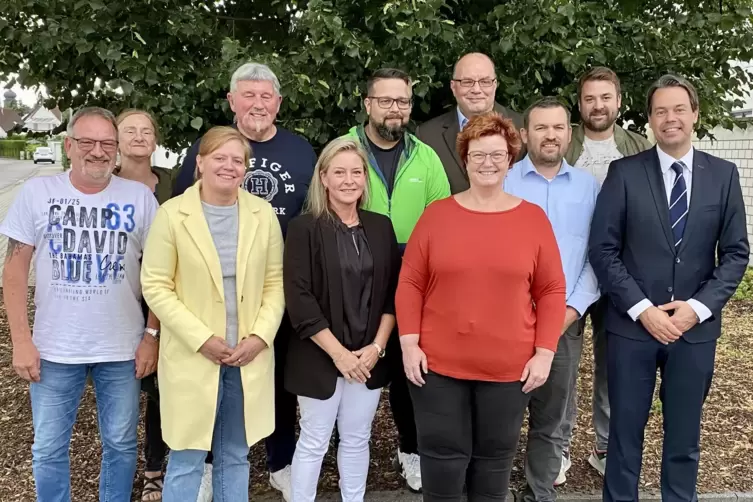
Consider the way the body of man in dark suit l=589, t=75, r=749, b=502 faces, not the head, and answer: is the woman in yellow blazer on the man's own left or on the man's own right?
on the man's own right

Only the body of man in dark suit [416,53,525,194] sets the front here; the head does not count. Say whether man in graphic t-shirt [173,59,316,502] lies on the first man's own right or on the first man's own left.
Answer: on the first man's own right

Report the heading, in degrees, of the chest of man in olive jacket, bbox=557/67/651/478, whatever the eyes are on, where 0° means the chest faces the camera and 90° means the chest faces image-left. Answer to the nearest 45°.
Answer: approximately 0°

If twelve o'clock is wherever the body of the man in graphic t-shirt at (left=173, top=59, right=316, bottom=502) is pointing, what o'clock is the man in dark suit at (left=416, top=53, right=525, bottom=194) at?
The man in dark suit is roughly at 9 o'clock from the man in graphic t-shirt.

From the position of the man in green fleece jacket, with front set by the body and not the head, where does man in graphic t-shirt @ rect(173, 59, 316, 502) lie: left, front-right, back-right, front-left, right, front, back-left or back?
right

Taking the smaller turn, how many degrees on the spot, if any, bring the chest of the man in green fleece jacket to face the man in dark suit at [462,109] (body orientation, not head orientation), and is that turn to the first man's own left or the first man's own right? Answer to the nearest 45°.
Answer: approximately 135° to the first man's own left

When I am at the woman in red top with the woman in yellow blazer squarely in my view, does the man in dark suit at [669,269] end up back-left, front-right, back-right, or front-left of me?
back-right

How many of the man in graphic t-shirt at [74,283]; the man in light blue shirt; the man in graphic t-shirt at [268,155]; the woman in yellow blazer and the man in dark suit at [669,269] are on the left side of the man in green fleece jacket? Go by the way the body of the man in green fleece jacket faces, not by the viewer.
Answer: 2
